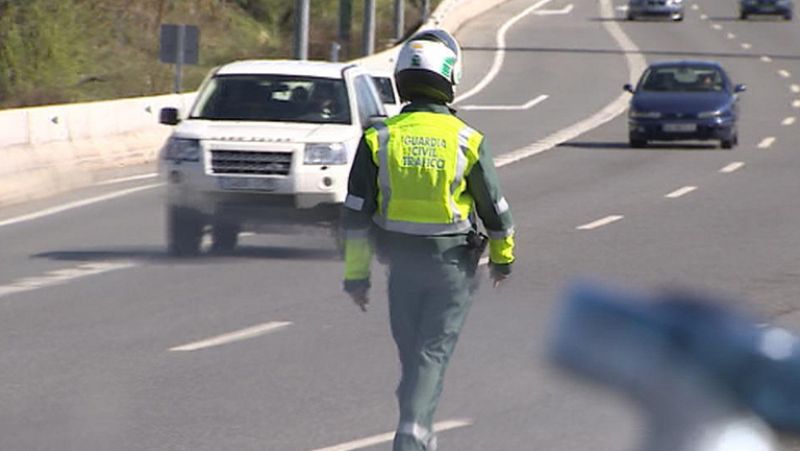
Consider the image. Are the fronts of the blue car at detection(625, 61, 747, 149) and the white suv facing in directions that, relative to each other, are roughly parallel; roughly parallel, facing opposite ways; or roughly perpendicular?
roughly parallel

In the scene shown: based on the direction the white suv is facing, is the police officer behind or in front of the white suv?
in front

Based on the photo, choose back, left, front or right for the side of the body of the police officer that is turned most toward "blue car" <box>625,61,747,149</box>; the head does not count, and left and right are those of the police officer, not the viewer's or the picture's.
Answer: front

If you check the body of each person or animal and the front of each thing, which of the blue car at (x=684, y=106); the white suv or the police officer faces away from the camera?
the police officer

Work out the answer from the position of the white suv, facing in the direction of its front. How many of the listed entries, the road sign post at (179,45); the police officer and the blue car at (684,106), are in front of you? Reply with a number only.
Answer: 1

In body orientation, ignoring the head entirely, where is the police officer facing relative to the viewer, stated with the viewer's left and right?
facing away from the viewer

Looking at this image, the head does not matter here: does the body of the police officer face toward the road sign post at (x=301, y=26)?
yes

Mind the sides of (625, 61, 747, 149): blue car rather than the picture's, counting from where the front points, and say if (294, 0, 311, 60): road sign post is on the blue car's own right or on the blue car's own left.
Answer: on the blue car's own right

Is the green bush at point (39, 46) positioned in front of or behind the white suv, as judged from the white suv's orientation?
behind

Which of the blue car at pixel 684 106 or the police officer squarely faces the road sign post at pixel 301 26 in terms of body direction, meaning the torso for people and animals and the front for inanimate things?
the police officer

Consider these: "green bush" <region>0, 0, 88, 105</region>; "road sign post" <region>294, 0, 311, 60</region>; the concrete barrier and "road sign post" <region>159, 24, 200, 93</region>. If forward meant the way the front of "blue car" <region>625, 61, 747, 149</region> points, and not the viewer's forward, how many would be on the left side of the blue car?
0

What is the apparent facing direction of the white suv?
toward the camera

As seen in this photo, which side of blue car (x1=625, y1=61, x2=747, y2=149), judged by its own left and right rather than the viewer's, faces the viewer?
front

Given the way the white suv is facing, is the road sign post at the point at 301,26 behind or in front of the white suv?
behind

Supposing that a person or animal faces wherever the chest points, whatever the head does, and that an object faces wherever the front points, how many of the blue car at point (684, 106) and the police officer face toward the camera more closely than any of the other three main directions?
1

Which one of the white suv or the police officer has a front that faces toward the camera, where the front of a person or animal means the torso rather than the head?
the white suv
